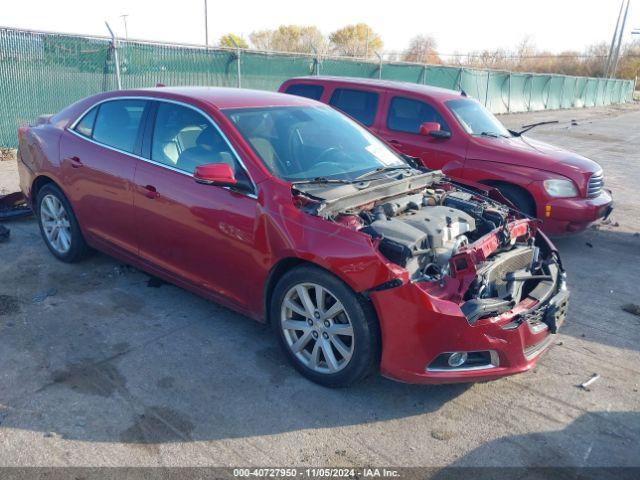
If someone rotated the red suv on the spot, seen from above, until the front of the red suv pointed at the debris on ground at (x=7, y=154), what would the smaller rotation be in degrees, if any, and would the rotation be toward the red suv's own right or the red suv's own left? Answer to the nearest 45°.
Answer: approximately 135° to the red suv's own right

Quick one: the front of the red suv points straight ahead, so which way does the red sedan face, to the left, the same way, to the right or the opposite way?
the same way

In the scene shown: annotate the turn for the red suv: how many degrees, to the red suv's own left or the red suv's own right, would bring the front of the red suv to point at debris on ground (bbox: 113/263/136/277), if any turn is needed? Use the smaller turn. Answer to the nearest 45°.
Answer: approximately 90° to the red suv's own right

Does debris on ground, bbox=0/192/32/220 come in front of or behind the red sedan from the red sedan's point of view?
behind

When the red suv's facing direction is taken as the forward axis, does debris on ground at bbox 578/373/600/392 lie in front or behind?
in front

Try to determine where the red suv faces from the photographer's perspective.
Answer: facing the viewer and to the right of the viewer

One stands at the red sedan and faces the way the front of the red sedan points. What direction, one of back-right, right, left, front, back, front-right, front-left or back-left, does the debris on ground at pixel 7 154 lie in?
back

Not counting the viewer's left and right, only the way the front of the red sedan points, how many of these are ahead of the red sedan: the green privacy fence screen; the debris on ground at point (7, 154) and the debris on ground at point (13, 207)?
0
